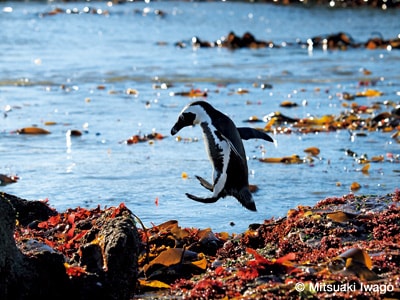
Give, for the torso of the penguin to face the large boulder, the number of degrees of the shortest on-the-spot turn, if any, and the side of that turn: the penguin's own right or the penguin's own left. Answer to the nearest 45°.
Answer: approximately 45° to the penguin's own left

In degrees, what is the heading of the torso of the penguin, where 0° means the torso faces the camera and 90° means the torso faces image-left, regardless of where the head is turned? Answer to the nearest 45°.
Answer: approximately 90°
